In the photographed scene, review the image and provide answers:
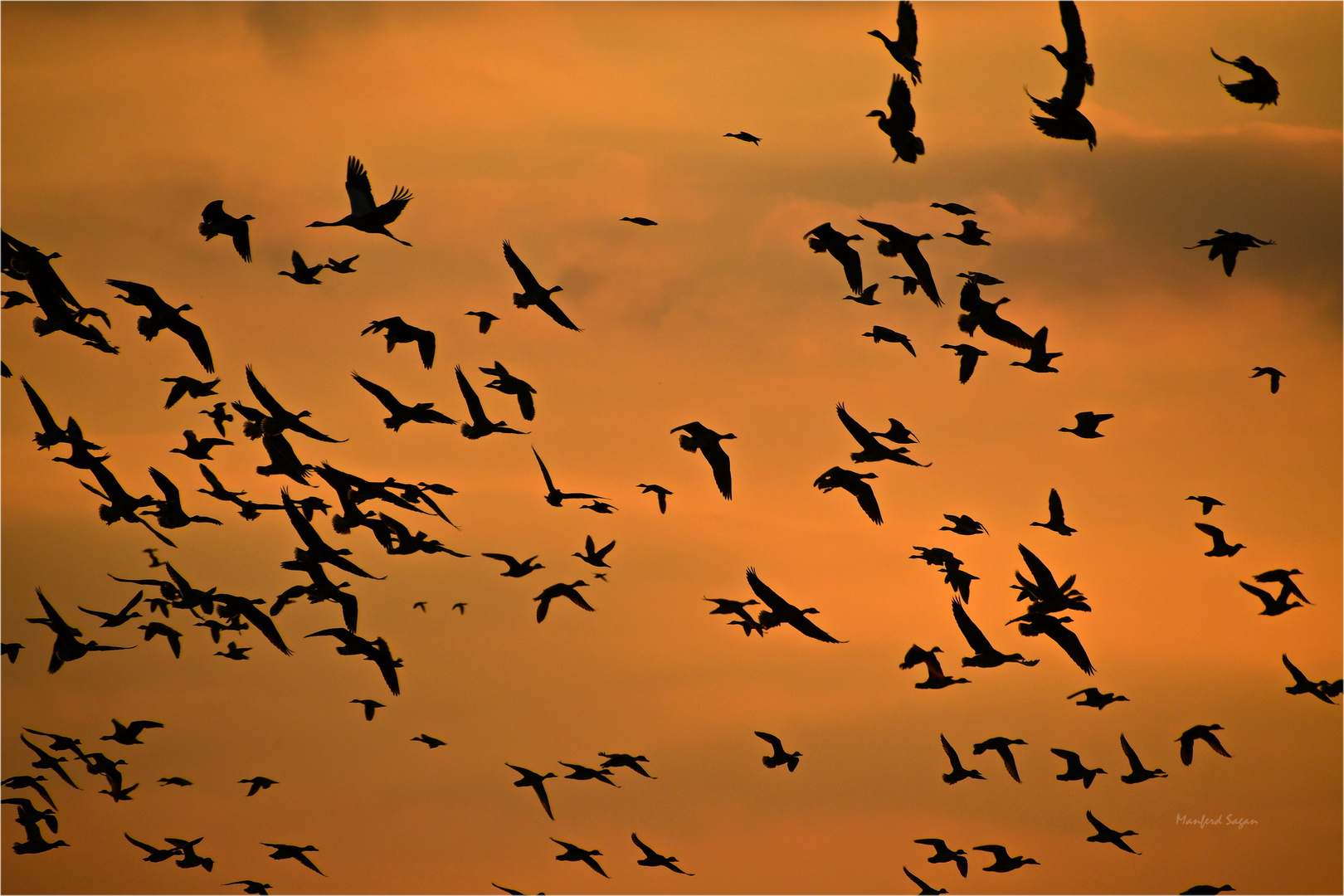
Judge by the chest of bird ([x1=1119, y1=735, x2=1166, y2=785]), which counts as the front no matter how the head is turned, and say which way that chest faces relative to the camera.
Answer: to the viewer's right

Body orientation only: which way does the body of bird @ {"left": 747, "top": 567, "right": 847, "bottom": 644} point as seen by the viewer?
to the viewer's right

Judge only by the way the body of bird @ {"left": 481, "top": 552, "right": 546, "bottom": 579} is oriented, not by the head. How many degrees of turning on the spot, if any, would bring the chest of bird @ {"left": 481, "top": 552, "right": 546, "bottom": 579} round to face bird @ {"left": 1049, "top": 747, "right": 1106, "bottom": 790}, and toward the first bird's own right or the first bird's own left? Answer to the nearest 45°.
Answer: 0° — it already faces it

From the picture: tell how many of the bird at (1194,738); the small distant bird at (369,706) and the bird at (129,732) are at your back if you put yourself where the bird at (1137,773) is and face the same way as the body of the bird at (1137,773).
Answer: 2

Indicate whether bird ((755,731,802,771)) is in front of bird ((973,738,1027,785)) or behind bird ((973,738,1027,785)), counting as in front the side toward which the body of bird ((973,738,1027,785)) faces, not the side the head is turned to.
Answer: behind

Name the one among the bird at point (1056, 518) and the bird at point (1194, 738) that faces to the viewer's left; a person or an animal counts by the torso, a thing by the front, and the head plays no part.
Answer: the bird at point (1056, 518)

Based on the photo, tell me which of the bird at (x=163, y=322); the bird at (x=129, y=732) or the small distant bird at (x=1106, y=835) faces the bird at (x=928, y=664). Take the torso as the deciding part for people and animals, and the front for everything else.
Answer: the bird at (x=163, y=322)

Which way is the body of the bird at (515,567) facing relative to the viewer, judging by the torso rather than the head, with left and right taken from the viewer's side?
facing to the right of the viewer
